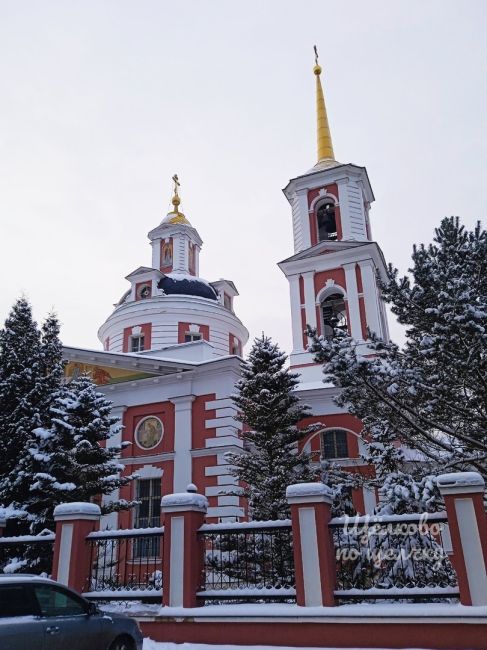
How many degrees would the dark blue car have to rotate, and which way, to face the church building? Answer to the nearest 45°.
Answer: approximately 90° to its left

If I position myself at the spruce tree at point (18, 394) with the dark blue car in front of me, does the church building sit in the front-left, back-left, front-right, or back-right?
back-left

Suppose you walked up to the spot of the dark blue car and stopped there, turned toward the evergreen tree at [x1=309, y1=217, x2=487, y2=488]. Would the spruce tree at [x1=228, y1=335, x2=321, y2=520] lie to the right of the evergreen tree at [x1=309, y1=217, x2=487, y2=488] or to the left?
left

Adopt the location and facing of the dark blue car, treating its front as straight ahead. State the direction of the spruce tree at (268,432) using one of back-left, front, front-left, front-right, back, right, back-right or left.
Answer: front-left

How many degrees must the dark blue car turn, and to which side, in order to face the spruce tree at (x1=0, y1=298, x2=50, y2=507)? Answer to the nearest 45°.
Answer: approximately 90° to its left

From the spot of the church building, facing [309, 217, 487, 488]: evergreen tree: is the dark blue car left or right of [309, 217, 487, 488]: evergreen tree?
right

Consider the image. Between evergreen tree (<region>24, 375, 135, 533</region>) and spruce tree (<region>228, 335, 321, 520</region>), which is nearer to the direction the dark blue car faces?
the spruce tree

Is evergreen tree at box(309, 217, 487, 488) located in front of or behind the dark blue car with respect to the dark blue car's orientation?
in front

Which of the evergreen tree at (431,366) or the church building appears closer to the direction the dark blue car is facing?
the evergreen tree

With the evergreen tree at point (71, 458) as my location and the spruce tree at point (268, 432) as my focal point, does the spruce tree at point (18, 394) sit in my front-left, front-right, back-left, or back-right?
back-left

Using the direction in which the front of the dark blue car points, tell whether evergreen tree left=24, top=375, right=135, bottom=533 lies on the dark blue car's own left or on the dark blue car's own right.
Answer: on the dark blue car's own left

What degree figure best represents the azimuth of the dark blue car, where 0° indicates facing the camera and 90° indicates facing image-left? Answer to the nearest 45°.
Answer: approximately 270°
